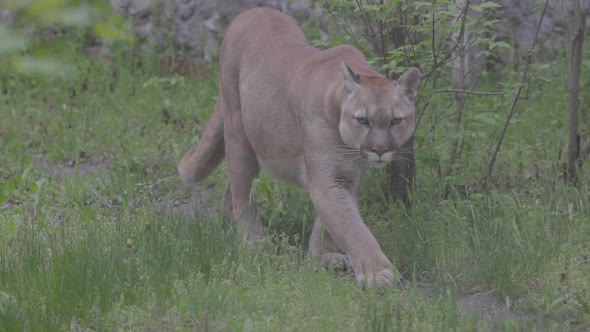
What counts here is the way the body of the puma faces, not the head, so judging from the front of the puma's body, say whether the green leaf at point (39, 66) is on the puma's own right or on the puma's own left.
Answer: on the puma's own right

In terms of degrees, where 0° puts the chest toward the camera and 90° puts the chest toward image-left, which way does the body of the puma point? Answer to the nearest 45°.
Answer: approximately 315°

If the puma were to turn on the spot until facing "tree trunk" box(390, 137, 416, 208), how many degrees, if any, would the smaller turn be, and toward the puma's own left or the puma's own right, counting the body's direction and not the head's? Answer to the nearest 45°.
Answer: approximately 90° to the puma's own left

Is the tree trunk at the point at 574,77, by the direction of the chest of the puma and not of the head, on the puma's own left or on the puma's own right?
on the puma's own left
